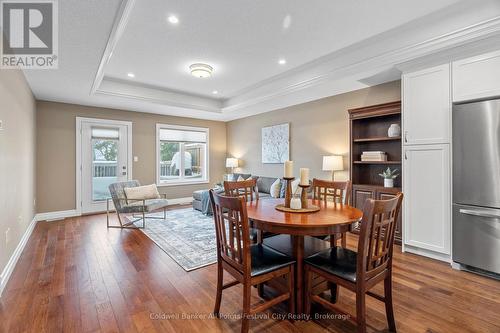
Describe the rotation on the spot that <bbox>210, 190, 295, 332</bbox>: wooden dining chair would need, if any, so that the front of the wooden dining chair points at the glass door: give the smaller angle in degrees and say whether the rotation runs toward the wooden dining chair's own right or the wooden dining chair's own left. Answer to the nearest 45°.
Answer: approximately 90° to the wooden dining chair's own left

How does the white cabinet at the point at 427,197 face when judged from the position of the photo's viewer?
facing the viewer and to the left of the viewer

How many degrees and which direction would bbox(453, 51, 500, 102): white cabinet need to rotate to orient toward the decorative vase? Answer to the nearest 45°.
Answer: approximately 90° to its right

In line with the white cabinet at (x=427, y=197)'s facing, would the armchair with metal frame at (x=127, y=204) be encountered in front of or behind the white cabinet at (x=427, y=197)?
in front

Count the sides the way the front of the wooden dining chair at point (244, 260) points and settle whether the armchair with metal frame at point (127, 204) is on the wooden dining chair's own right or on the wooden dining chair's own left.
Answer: on the wooden dining chair's own left

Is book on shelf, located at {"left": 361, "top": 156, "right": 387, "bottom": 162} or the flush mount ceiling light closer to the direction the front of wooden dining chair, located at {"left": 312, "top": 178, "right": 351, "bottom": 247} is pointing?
the flush mount ceiling light

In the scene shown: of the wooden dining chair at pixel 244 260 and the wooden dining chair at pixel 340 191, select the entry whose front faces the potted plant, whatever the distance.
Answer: the wooden dining chair at pixel 244 260

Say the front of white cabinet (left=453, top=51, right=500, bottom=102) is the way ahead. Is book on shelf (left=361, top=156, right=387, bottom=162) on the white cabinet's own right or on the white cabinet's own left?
on the white cabinet's own right

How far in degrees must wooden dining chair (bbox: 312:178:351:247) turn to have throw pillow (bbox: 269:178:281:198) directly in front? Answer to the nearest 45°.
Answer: approximately 90° to its right

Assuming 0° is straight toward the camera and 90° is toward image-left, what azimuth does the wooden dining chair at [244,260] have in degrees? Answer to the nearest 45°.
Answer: approximately 225°

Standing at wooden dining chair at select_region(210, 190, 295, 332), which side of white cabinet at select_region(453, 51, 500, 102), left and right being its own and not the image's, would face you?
front

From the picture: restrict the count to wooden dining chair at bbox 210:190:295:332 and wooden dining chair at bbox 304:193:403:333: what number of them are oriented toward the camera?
0

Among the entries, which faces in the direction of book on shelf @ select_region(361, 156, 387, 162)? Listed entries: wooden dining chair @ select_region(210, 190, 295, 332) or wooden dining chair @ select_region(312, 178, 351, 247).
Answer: wooden dining chair @ select_region(210, 190, 295, 332)

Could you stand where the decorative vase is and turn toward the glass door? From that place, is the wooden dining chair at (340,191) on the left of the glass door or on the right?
left
